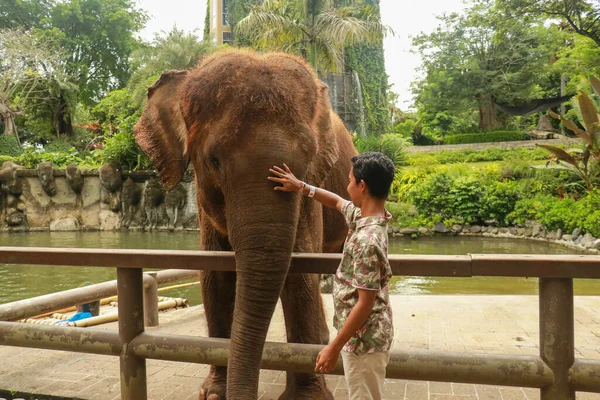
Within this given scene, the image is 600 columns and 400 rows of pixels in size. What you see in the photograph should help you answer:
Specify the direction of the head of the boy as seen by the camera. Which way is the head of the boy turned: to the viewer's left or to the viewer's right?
to the viewer's left

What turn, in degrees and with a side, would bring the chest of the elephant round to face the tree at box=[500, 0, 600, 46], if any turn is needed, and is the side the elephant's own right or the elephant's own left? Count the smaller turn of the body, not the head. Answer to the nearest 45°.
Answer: approximately 135° to the elephant's own left

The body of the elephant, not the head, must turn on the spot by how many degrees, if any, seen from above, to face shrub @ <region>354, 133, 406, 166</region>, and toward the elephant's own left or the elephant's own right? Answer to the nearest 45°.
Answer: approximately 180°

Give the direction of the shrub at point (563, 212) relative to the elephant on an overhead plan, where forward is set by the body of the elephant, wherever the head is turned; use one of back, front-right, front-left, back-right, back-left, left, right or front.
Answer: back-left

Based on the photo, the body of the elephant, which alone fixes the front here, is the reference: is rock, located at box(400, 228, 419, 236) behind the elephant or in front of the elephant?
behind

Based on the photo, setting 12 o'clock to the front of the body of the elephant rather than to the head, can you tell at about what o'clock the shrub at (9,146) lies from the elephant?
The shrub is roughly at 5 o'clock from the elephant.

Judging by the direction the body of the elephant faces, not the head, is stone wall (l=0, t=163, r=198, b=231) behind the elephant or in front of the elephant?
behind

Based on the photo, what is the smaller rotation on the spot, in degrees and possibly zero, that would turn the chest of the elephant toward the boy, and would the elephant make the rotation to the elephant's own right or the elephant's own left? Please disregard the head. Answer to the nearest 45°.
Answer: approximately 45° to the elephant's own left

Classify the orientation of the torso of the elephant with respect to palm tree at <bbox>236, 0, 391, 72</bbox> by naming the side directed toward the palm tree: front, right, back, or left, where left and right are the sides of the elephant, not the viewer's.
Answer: back

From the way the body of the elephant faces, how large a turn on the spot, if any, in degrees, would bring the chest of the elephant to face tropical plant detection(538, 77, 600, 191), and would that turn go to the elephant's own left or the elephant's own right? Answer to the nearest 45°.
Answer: approximately 135° to the elephant's own left

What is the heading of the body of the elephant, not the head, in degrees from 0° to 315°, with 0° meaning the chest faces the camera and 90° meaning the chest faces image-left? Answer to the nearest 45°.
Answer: approximately 0°
